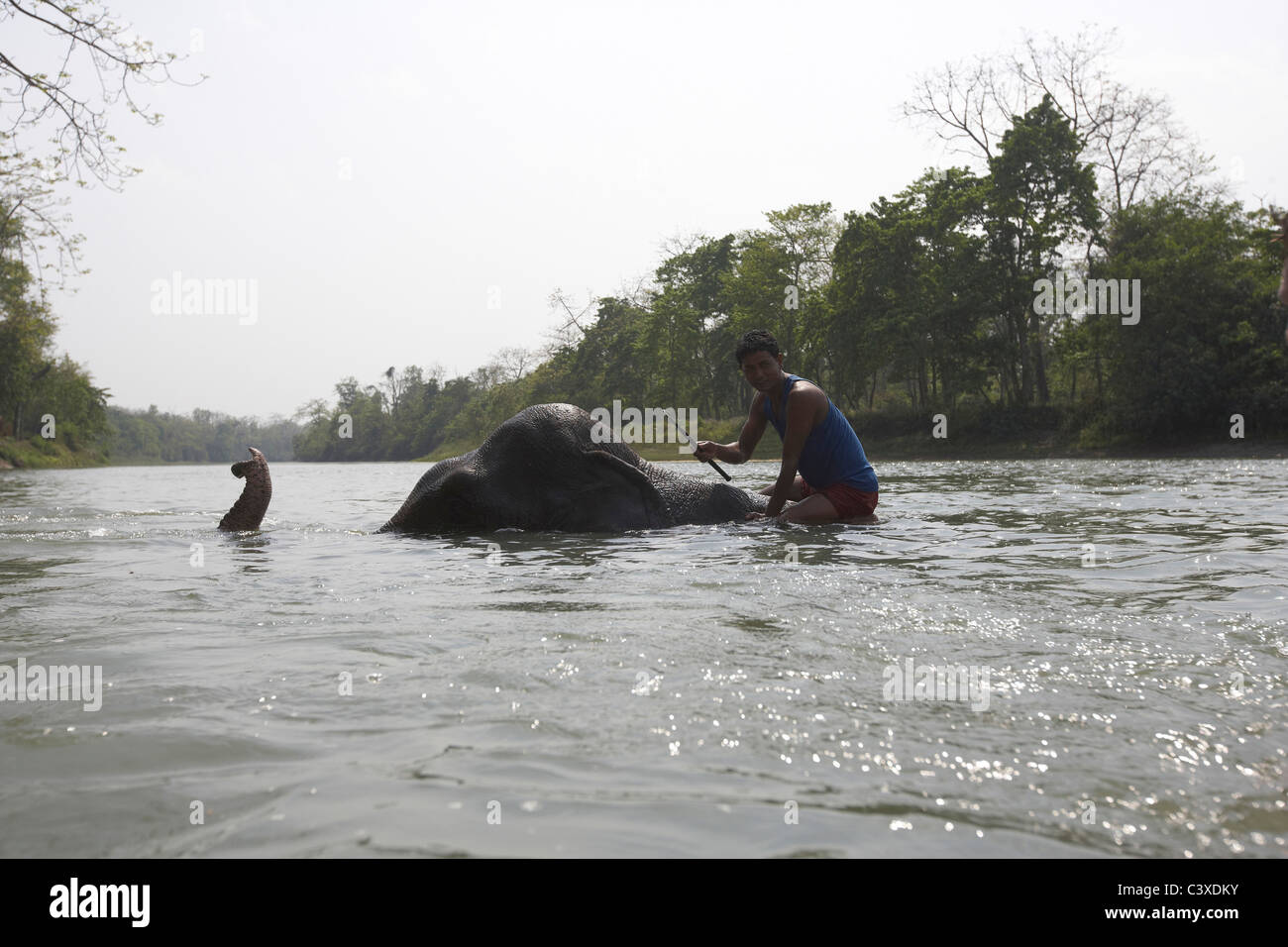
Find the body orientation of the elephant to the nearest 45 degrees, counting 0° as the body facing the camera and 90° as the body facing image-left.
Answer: approximately 90°

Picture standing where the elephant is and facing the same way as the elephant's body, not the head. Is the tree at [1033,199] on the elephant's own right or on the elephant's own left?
on the elephant's own right
